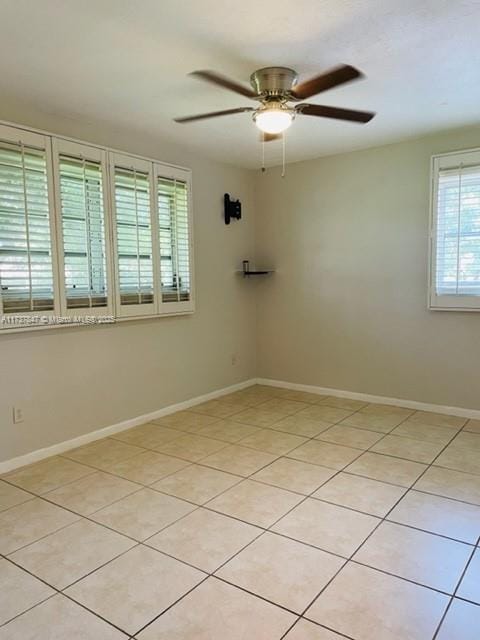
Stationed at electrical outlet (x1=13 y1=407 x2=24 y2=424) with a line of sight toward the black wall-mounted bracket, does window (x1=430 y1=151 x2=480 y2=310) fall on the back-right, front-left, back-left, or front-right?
front-right

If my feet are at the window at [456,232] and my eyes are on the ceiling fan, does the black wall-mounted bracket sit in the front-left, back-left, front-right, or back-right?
front-right

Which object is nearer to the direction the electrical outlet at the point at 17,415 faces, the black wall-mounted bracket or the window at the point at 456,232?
the window

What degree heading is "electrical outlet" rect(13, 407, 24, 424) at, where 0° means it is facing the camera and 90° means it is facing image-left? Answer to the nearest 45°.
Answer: approximately 315°

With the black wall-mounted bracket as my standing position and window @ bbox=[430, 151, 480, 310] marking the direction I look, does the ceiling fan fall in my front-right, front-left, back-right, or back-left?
front-right

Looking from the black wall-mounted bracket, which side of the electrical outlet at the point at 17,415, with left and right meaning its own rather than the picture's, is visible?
left

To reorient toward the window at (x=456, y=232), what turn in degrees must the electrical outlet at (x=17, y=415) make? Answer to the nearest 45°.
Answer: approximately 45° to its left
